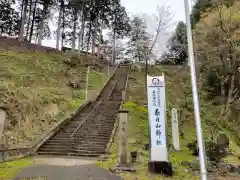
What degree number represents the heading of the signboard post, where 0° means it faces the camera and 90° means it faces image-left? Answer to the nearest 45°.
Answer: approximately 0°

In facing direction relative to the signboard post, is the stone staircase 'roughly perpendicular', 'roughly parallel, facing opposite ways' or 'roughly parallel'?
roughly parallel

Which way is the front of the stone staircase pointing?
toward the camera

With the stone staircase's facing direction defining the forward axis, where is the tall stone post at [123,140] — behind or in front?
in front

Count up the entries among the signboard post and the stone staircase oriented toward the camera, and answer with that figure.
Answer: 2

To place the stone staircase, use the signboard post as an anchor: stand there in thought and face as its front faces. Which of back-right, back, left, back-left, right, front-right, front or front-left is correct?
back-right
